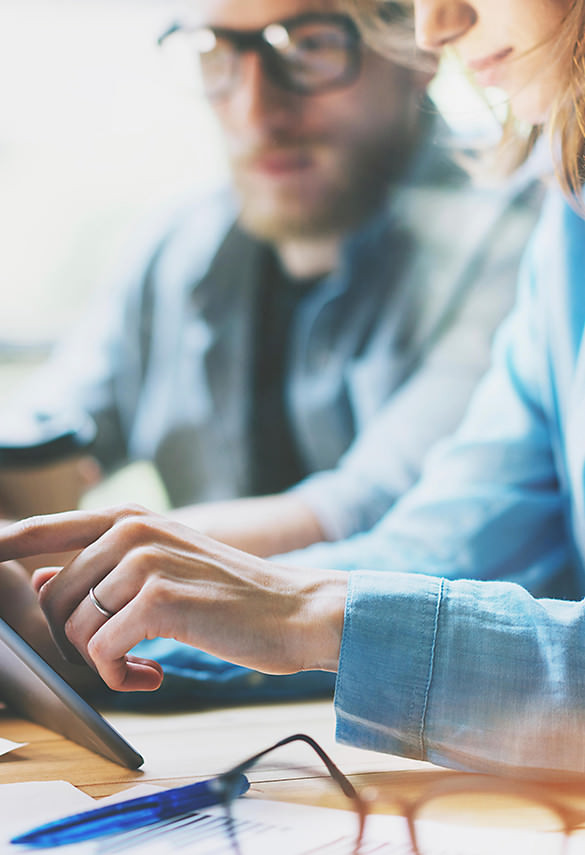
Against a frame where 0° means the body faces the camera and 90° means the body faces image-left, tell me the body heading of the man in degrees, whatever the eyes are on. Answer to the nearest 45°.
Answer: approximately 45°

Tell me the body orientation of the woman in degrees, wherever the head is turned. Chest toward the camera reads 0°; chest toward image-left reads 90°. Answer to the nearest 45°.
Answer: approximately 90°

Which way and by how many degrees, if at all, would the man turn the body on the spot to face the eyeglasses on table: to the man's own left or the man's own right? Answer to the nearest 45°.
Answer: approximately 45° to the man's own left
